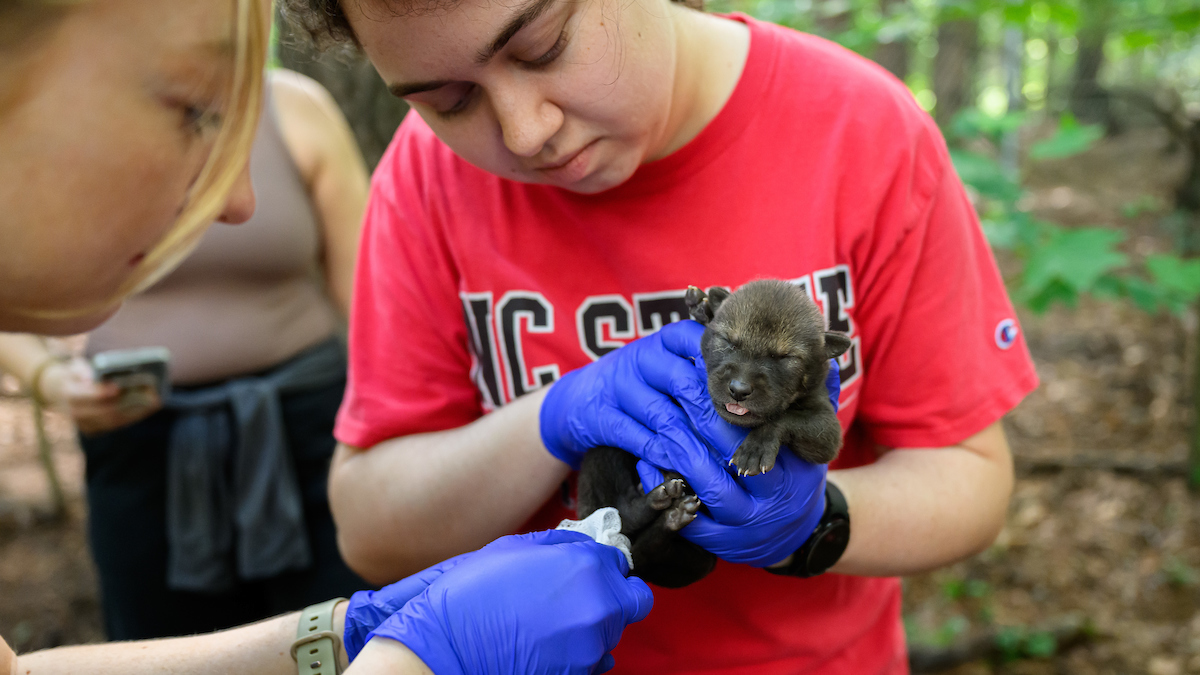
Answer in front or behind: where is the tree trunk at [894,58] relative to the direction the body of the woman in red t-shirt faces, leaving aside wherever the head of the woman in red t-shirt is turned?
behind

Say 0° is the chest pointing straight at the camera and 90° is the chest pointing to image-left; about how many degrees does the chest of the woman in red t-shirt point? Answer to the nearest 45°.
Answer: approximately 0°

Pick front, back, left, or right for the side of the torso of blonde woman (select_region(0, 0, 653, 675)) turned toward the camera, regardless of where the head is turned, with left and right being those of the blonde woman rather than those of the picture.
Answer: right

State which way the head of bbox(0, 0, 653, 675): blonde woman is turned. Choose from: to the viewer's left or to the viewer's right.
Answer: to the viewer's right

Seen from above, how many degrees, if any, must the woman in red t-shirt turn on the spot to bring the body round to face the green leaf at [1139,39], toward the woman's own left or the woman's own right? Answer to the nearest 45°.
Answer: approximately 135° to the woman's own left

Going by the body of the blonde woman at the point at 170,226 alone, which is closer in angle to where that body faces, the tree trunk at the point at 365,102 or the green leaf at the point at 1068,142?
the green leaf

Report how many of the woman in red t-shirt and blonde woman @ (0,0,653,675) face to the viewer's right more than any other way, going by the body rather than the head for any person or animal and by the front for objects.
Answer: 1
